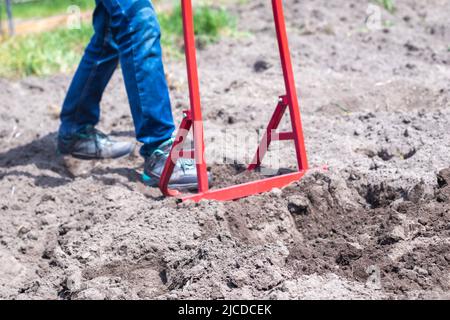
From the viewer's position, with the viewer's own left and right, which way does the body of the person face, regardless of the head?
facing to the right of the viewer
